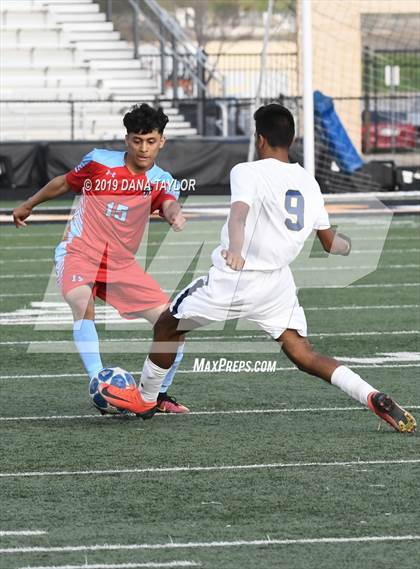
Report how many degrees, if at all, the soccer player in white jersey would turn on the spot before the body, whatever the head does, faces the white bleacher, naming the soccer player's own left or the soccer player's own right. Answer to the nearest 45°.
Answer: approximately 45° to the soccer player's own right

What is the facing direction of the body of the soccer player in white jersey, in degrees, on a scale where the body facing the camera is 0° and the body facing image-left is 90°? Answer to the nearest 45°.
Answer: approximately 135°

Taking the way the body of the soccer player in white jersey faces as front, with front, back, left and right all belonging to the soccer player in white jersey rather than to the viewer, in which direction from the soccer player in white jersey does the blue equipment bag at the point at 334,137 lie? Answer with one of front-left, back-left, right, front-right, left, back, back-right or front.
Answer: front-right

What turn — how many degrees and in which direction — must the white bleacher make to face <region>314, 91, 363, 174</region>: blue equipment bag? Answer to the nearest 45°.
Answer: approximately 45° to its left

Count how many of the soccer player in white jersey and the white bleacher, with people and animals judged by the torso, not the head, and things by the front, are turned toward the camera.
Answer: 1

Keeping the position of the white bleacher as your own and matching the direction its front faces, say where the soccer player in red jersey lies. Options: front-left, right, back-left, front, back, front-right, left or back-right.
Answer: front

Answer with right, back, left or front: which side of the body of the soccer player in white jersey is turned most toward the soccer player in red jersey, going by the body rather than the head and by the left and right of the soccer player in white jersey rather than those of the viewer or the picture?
front

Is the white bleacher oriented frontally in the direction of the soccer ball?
yes

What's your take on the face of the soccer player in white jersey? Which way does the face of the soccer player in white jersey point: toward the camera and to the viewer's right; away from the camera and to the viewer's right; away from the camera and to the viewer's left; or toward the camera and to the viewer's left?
away from the camera and to the viewer's left

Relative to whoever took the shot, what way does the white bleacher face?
facing the viewer

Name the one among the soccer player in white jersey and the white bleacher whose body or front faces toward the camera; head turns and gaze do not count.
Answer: the white bleacher
